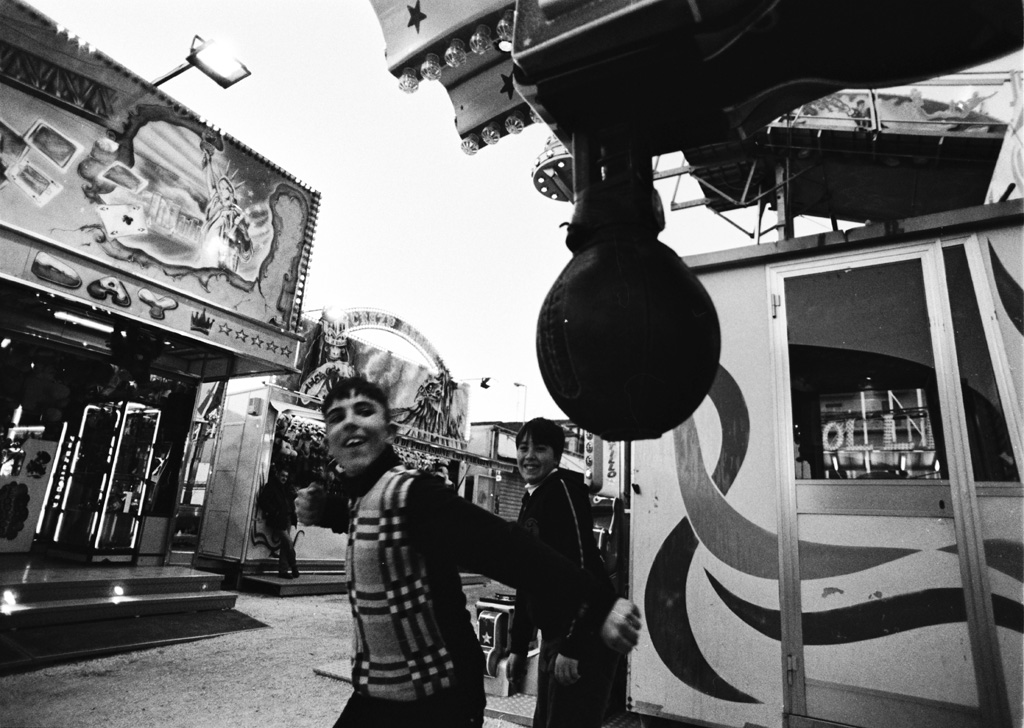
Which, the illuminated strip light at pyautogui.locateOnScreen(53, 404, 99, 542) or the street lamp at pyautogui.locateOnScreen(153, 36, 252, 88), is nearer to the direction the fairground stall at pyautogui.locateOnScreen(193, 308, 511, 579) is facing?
the street lamp

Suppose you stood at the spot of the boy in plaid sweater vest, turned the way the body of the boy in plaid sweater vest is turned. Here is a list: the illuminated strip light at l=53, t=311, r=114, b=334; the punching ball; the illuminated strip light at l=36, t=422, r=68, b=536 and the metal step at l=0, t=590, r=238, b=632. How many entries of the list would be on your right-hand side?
3

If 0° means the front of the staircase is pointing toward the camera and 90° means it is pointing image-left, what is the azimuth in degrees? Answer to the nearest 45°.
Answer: approximately 315°

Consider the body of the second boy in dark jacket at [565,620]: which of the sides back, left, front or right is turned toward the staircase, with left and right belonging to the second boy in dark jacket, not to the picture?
right

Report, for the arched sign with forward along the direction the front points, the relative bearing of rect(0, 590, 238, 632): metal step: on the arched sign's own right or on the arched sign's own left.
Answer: on the arched sign's own right

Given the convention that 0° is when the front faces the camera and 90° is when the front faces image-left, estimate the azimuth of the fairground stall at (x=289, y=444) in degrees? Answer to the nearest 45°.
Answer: approximately 315°

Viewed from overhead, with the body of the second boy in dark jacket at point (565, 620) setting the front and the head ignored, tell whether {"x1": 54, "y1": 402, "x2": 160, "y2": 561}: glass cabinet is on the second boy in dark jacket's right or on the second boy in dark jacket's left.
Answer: on the second boy in dark jacket's right

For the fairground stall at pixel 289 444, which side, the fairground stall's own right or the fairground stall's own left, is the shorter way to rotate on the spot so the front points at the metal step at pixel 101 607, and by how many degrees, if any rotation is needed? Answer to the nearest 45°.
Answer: approximately 45° to the fairground stall's own right

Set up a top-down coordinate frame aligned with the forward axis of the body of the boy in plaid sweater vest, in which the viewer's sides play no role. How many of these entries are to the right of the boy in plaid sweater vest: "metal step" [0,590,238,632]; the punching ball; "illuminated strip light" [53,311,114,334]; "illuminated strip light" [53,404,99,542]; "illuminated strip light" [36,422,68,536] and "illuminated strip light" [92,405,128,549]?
5

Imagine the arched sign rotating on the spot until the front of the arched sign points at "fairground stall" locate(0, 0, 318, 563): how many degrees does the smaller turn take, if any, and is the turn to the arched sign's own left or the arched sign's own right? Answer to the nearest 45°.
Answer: approximately 90° to the arched sign's own right

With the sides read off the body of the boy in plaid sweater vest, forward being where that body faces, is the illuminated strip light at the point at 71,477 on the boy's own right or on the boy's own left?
on the boy's own right
